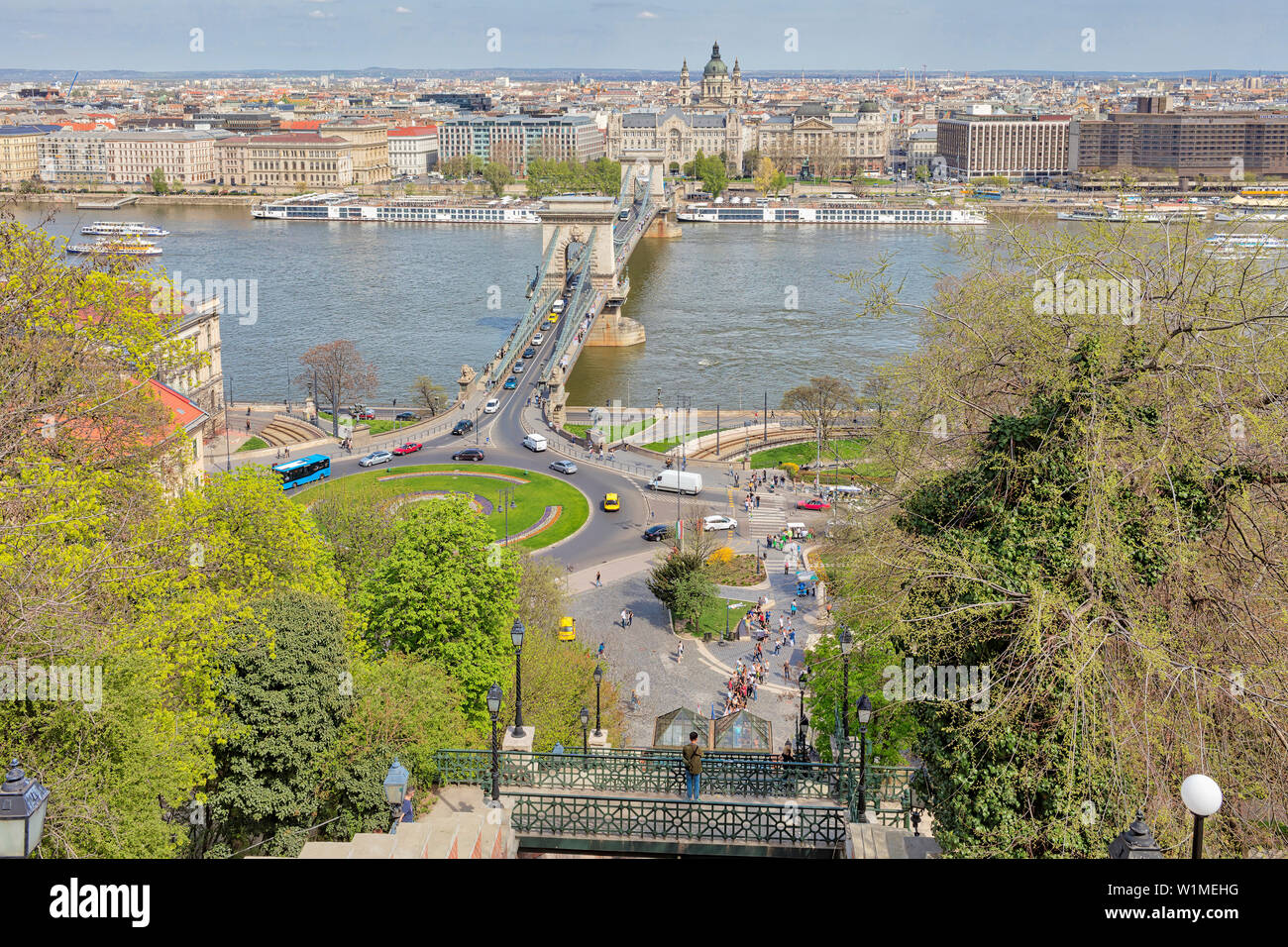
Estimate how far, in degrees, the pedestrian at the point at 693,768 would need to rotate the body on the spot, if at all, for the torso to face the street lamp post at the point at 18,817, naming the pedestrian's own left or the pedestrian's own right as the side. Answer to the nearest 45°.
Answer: approximately 135° to the pedestrian's own left

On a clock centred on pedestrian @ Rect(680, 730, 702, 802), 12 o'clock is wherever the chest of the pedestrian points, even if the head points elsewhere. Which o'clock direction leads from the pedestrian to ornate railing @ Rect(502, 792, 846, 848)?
The ornate railing is roughly at 6 o'clock from the pedestrian.

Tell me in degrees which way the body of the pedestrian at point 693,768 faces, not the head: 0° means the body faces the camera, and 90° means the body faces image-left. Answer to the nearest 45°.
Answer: approximately 180°

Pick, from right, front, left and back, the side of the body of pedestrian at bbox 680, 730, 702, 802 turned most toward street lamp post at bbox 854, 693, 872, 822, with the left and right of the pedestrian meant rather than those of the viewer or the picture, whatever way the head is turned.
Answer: right

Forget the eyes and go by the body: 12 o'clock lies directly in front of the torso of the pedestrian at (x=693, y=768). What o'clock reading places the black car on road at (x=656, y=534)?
The black car on road is roughly at 12 o'clock from the pedestrian.

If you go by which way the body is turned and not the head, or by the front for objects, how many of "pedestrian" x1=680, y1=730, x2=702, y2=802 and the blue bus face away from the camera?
1

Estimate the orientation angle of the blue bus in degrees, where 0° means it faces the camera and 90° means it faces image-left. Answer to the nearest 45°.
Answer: approximately 45°

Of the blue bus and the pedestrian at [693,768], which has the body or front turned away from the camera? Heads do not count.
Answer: the pedestrian
